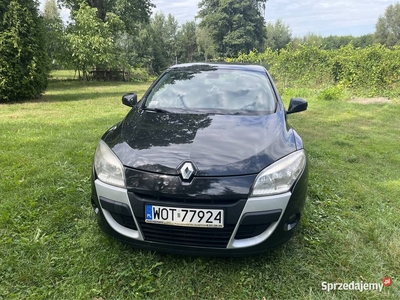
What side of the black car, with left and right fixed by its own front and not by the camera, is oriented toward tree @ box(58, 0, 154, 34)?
back

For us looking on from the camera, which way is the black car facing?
facing the viewer

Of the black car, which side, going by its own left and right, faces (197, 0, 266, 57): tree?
back

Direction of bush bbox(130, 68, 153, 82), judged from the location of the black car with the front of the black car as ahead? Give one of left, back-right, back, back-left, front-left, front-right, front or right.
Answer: back

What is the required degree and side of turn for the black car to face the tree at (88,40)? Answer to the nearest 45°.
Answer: approximately 180°

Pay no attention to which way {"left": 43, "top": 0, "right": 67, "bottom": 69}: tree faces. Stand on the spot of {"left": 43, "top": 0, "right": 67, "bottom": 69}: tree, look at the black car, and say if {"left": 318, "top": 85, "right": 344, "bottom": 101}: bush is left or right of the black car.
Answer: left

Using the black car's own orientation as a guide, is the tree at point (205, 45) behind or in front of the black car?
behind

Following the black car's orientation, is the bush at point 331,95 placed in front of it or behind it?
behind

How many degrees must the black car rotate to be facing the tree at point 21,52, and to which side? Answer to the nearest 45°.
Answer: approximately 135° to its right

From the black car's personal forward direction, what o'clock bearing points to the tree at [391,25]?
The tree is roughly at 7 o'clock from the black car.
